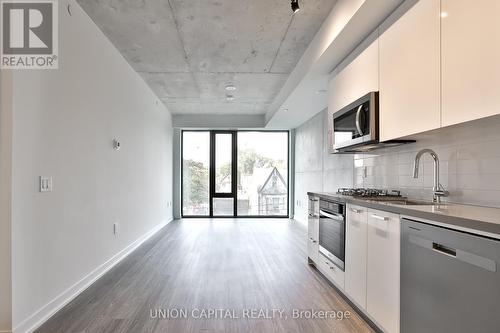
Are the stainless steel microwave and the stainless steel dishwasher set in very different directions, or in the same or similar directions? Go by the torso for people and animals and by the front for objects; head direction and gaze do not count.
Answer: same or similar directions

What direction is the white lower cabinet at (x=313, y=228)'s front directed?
to the viewer's left

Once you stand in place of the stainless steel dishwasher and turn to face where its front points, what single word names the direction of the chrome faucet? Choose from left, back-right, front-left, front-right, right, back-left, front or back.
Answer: back-right

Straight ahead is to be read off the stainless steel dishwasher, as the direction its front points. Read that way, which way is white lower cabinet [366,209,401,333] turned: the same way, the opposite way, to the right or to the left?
the same way

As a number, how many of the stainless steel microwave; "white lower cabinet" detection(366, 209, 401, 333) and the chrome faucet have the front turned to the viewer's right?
0

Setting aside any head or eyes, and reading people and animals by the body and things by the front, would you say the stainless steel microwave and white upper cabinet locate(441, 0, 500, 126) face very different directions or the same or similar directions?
same or similar directions

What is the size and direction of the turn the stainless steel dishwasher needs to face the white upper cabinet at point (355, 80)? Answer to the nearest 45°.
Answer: approximately 90° to its right

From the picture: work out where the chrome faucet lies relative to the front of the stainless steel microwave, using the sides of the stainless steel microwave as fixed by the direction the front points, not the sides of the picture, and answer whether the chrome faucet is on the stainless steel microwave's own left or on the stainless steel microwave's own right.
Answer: on the stainless steel microwave's own left

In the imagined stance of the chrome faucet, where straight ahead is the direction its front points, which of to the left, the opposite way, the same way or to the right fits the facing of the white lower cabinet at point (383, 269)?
the same way

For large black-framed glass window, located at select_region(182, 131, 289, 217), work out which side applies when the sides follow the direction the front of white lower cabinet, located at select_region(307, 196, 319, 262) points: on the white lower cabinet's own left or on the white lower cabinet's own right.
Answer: on the white lower cabinet's own right

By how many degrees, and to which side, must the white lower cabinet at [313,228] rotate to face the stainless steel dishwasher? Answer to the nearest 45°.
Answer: approximately 90° to its left

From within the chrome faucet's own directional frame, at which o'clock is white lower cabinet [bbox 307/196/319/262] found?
The white lower cabinet is roughly at 3 o'clock from the chrome faucet.

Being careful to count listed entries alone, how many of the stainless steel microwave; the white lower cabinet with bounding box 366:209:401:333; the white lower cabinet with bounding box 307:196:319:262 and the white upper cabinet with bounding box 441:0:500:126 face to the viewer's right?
0
